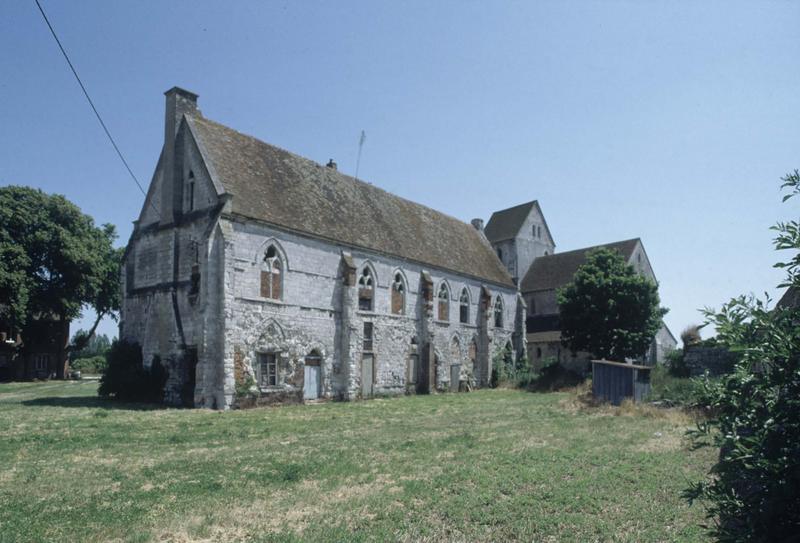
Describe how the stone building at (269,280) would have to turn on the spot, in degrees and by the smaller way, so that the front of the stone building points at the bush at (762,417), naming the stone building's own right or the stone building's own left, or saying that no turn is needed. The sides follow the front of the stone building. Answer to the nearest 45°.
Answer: approximately 45° to the stone building's own right

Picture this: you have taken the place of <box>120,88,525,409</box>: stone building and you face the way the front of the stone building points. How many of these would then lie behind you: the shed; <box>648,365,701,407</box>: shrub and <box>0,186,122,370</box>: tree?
1

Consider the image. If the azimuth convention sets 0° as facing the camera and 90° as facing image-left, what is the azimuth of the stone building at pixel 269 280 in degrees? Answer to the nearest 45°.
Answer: approximately 315°

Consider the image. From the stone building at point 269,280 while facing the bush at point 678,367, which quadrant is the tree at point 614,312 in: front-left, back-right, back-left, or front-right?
front-left

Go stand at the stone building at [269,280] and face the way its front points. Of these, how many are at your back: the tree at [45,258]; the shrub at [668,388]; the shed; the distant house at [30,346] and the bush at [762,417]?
2

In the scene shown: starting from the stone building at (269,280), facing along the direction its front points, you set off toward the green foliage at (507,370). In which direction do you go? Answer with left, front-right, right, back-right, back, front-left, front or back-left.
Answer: left

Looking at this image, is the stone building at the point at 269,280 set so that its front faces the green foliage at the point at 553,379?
no

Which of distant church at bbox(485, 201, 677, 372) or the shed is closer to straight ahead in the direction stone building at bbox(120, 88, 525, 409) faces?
the shed

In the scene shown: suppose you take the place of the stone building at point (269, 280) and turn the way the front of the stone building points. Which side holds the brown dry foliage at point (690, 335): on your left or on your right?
on your left

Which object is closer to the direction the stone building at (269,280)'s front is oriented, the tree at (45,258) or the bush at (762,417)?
the bush

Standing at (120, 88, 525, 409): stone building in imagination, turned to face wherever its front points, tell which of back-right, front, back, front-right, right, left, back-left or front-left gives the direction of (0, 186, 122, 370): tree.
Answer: back

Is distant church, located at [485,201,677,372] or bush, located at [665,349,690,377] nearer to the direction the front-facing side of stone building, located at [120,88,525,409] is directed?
the bush

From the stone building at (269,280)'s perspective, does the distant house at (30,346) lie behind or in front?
behind

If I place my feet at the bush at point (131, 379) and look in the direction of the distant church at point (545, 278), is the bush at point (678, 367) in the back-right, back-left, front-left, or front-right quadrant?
front-right

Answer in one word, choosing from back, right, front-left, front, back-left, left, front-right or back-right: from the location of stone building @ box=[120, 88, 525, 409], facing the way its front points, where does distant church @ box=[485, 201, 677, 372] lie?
left
